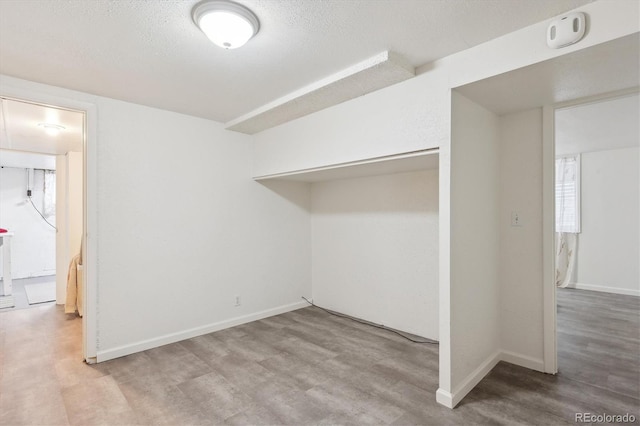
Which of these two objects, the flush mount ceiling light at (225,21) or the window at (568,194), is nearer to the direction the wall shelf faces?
the flush mount ceiling light

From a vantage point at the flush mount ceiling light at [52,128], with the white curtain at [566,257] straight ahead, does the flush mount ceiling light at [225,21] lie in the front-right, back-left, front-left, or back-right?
front-right

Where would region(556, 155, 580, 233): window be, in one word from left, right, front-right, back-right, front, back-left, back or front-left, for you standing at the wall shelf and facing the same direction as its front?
back

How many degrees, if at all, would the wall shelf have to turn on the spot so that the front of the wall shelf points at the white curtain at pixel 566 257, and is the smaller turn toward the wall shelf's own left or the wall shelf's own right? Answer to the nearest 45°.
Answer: approximately 180°

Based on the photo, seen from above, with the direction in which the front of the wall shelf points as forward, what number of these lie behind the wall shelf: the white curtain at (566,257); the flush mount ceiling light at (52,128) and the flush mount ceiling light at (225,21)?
1

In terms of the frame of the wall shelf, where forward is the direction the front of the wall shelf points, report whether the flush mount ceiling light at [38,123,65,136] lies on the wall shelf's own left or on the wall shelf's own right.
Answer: on the wall shelf's own right

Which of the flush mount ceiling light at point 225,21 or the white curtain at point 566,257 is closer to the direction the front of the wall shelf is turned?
the flush mount ceiling light

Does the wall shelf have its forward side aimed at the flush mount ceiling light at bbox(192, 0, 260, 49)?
yes

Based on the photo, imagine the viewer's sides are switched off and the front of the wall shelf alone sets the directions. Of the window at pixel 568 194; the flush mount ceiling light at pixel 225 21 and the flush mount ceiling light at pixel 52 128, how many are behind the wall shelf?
1

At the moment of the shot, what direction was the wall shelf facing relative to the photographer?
facing the viewer and to the left of the viewer

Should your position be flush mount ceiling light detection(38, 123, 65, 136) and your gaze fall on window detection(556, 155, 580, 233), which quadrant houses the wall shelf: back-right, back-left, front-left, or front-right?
front-right
